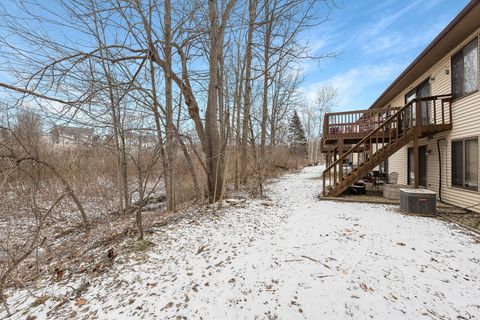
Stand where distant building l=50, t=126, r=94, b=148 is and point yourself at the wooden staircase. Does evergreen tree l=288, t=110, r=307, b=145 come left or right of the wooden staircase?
left

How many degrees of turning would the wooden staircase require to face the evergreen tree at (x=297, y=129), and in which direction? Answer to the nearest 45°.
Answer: approximately 45° to its right

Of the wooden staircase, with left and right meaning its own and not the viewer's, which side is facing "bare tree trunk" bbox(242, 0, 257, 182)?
front

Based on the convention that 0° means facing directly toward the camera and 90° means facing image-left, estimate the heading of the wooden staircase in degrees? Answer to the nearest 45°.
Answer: approximately 90°
